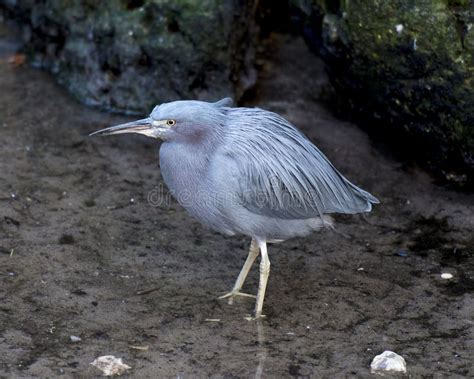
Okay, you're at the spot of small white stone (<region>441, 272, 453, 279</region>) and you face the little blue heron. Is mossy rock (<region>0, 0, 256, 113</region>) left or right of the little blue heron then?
right

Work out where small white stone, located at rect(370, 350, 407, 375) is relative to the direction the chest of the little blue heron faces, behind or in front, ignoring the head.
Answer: behind

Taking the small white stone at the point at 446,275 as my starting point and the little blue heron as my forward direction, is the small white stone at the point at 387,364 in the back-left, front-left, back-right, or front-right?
front-left

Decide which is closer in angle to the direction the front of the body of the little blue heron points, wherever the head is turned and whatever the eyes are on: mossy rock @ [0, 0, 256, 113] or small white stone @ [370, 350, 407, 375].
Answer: the mossy rock

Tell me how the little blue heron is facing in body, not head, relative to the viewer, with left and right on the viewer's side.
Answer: facing to the left of the viewer

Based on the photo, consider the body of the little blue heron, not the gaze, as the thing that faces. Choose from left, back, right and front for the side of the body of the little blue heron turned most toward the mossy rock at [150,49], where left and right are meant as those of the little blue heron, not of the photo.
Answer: right

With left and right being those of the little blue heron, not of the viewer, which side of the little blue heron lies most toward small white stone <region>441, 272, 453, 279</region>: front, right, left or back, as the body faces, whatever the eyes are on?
back

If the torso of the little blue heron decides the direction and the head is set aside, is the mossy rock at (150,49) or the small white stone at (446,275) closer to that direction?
the mossy rock

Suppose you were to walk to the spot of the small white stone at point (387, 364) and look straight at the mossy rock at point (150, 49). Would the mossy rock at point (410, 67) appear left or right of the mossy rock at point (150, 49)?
right

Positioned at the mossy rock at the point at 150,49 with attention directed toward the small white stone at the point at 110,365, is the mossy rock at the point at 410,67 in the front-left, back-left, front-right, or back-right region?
front-left

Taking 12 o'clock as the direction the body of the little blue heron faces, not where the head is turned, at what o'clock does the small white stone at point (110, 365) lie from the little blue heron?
The small white stone is roughly at 10 o'clock from the little blue heron.

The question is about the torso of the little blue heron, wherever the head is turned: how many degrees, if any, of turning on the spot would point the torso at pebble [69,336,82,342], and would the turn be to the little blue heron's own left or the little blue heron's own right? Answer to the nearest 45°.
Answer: approximately 45° to the little blue heron's own left

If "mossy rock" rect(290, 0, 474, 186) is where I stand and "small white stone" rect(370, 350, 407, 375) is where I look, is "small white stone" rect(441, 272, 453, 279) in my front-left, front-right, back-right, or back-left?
front-left
